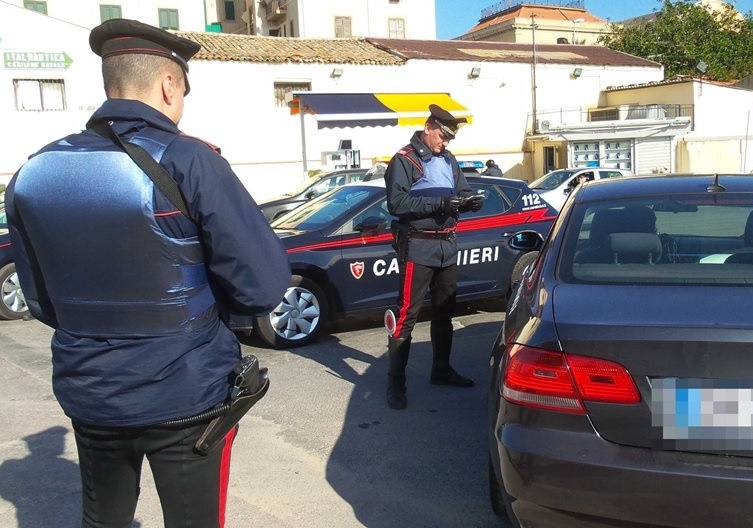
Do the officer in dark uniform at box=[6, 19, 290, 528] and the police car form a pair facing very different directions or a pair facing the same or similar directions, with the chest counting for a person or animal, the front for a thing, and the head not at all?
very different directions

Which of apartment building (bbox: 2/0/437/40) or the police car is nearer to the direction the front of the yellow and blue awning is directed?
the police car

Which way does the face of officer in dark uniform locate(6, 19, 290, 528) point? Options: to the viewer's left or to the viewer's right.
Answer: to the viewer's right

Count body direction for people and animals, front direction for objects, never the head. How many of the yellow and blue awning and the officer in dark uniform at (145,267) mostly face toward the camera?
1

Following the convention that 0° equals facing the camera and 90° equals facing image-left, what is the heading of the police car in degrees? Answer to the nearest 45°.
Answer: approximately 45°

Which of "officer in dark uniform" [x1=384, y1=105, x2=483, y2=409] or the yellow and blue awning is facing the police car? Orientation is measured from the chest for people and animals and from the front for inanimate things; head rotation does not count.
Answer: the yellow and blue awning

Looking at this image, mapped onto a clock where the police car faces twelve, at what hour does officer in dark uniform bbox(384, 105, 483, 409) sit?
The officer in dark uniform is roughly at 10 o'clock from the police car.

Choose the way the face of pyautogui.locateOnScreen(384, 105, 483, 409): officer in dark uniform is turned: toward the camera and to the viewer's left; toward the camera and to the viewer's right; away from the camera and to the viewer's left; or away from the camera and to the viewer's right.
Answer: toward the camera and to the viewer's right

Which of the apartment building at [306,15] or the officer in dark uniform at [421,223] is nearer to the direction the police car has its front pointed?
the officer in dark uniform

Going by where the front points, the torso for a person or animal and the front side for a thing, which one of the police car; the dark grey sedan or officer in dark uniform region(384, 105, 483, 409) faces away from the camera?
the dark grey sedan

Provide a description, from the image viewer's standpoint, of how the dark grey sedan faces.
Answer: facing away from the viewer
